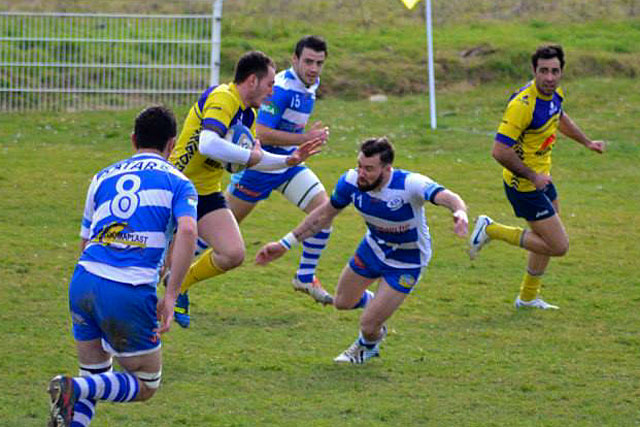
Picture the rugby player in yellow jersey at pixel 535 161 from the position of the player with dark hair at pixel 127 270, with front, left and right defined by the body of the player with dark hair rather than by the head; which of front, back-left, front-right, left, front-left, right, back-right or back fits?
front

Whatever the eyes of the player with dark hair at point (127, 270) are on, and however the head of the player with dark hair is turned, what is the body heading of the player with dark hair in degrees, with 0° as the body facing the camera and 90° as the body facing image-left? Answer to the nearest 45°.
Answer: approximately 225°

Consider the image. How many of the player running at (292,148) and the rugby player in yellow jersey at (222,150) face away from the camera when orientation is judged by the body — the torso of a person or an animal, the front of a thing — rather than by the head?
0

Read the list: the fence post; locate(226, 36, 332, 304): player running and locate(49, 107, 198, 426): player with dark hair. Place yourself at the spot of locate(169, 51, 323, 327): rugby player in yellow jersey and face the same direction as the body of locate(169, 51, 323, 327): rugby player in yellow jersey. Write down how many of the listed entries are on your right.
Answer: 1

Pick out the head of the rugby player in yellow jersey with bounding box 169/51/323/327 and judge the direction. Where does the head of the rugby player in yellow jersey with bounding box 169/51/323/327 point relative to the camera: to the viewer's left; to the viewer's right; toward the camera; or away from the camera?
to the viewer's right

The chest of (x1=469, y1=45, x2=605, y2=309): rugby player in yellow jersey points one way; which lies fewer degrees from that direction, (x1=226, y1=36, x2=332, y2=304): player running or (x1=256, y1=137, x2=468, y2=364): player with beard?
the player with beard

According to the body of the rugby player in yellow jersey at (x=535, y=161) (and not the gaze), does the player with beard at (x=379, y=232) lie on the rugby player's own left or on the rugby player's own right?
on the rugby player's own right

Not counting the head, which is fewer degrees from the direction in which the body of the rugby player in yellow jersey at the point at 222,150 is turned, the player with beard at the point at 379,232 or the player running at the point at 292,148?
the player with beard

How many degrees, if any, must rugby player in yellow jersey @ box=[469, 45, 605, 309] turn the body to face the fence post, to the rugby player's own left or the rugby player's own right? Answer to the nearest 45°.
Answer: approximately 180°

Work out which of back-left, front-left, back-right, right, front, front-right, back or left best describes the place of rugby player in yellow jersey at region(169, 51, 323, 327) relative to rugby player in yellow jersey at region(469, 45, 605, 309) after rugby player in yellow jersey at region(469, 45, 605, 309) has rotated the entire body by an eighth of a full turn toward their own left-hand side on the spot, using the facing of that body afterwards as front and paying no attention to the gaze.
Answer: back-right

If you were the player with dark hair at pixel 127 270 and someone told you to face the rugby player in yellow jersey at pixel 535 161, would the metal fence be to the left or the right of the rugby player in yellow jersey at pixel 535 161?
left
